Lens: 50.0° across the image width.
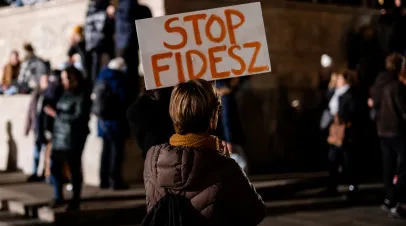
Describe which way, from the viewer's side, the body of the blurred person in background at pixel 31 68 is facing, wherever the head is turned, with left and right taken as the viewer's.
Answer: facing the viewer and to the left of the viewer

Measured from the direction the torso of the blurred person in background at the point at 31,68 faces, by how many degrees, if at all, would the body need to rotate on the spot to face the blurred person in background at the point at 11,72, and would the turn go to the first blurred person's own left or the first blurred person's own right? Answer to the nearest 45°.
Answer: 0° — they already face them

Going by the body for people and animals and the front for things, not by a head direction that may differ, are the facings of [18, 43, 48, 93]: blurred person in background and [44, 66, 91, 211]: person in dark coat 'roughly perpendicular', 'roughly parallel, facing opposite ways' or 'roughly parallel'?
roughly parallel

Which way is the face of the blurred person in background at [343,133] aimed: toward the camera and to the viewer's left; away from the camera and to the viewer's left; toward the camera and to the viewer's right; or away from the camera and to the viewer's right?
toward the camera and to the viewer's left

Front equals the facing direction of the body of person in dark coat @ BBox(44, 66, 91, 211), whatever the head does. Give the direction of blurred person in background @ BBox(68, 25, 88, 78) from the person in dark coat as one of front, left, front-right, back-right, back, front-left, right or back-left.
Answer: back-right

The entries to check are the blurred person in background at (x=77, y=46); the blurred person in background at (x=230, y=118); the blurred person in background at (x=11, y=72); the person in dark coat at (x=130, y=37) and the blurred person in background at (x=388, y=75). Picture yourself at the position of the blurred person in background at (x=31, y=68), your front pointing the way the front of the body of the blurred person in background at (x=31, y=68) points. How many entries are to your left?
4

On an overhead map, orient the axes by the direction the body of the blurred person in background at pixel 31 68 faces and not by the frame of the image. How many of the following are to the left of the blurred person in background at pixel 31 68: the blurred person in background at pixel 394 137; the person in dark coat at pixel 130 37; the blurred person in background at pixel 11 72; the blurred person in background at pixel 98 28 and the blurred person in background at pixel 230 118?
4

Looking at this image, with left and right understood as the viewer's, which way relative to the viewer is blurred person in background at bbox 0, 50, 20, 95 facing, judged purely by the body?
facing the viewer and to the right of the viewer

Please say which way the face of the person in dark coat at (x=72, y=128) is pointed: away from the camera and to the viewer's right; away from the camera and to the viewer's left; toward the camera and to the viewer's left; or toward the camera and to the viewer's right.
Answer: toward the camera and to the viewer's left
